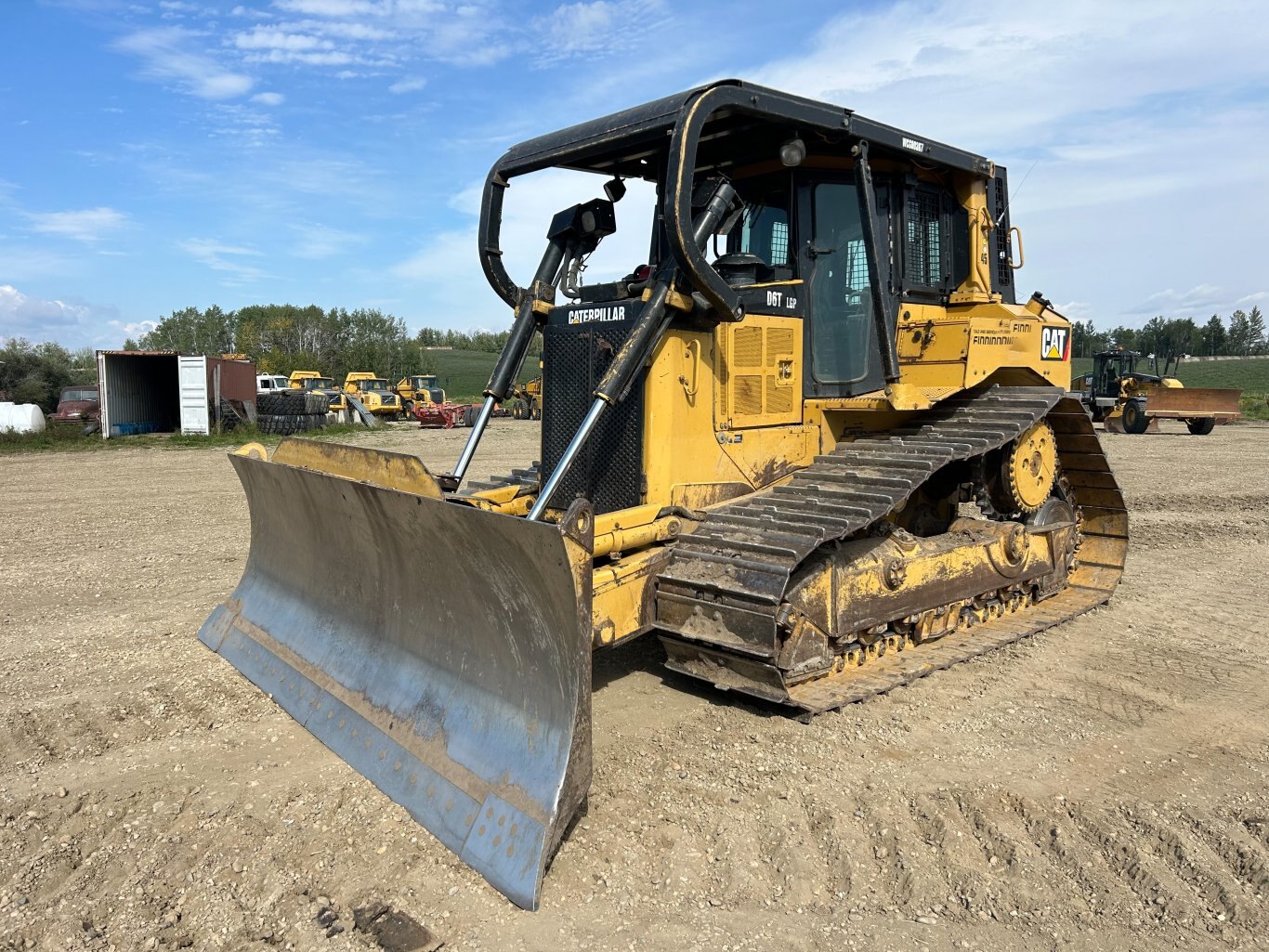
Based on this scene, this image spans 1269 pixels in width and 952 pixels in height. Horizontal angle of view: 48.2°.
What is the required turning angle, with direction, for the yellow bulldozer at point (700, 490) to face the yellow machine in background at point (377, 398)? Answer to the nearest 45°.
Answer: approximately 135° to its right

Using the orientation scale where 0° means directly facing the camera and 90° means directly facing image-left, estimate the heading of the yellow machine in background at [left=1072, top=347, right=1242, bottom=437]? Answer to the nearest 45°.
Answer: approximately 315°

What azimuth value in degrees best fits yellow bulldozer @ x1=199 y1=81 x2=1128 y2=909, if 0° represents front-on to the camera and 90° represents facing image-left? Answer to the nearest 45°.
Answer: approximately 45°

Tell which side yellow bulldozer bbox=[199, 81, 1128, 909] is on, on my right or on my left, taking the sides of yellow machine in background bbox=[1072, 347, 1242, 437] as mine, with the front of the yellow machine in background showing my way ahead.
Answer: on my right

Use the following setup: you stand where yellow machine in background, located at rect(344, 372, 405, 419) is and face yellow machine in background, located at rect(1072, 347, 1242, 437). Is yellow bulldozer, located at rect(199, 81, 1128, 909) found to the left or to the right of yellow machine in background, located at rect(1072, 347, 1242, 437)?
right

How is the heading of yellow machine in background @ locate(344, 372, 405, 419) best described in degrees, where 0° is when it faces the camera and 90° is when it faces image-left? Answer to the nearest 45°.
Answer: approximately 315°

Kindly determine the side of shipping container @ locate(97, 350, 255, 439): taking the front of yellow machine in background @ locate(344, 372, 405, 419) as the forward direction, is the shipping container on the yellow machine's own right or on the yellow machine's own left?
on the yellow machine's own right
